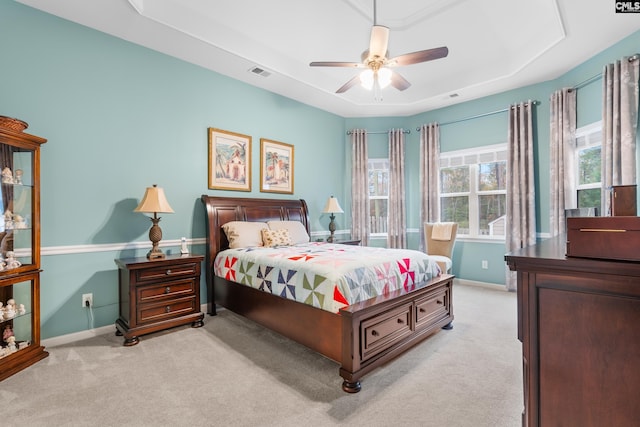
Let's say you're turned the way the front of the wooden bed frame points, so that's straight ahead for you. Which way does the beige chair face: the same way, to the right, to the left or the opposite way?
to the right

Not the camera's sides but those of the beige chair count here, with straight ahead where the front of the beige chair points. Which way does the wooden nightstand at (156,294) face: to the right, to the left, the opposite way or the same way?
to the left

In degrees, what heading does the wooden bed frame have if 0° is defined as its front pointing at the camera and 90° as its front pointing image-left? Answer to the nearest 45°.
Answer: approximately 315°

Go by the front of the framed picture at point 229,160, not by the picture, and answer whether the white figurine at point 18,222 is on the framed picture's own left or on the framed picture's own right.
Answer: on the framed picture's own right

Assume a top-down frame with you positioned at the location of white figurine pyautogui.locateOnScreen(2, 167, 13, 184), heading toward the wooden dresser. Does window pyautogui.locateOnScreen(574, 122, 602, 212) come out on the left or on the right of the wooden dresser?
left

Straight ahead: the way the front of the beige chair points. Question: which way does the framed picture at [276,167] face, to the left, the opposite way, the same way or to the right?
to the left

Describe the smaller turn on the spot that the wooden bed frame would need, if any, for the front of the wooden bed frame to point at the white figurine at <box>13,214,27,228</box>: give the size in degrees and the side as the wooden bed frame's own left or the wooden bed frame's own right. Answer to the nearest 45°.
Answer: approximately 135° to the wooden bed frame's own right

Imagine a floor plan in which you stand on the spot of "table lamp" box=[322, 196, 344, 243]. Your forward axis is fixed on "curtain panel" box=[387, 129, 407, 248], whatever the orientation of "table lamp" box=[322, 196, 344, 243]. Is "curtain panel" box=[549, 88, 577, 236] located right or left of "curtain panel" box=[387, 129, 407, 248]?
right

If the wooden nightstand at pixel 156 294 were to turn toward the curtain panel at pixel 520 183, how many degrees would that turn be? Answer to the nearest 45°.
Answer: approximately 45° to its left
